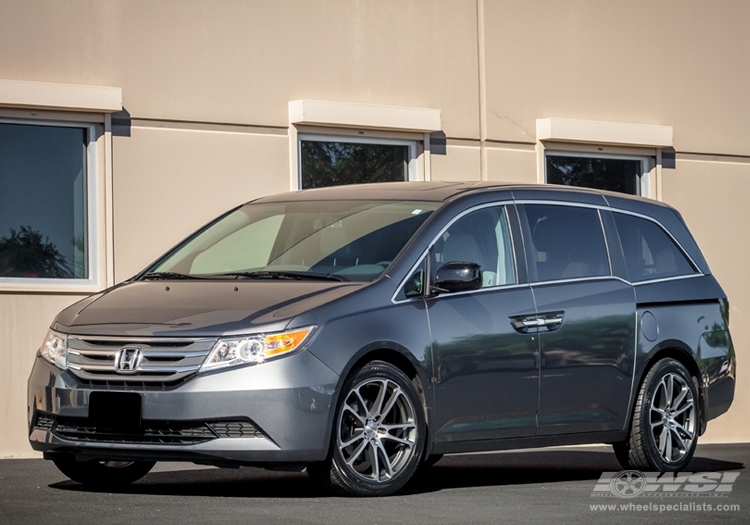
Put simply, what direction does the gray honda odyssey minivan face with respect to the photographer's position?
facing the viewer and to the left of the viewer
